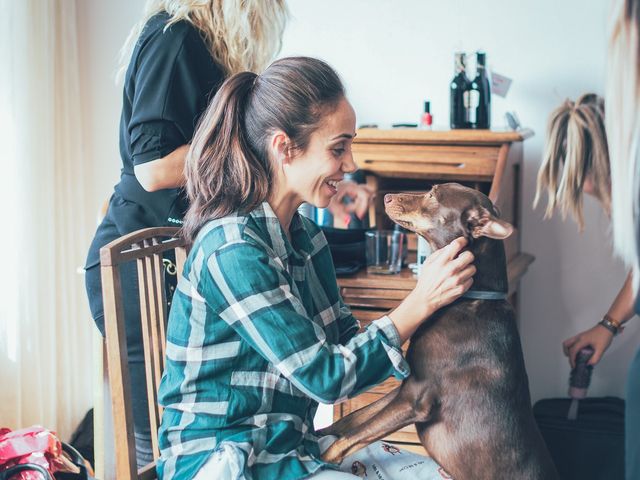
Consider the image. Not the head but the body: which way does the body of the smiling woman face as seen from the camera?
to the viewer's right

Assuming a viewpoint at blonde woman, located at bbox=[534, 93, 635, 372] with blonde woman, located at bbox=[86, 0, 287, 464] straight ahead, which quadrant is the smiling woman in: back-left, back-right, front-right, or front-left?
front-left

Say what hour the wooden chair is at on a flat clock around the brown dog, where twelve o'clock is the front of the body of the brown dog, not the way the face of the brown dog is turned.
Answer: The wooden chair is roughly at 12 o'clock from the brown dog.

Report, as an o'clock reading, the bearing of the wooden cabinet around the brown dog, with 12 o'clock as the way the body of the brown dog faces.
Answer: The wooden cabinet is roughly at 3 o'clock from the brown dog.

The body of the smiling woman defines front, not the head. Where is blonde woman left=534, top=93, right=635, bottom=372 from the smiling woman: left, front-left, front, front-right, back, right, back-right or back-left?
front-left

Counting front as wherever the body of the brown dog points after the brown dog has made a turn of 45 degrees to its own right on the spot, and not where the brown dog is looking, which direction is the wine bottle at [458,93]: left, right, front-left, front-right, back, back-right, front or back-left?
front-right

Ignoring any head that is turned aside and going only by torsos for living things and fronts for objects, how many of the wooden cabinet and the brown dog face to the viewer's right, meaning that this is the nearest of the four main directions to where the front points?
0

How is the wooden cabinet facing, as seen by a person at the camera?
facing the viewer and to the left of the viewer

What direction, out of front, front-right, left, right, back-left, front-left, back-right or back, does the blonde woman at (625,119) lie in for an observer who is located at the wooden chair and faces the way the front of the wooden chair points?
front

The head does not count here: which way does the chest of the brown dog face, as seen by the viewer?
to the viewer's left

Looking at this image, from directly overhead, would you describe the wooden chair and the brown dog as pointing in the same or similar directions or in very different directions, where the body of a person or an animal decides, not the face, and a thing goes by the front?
very different directions
